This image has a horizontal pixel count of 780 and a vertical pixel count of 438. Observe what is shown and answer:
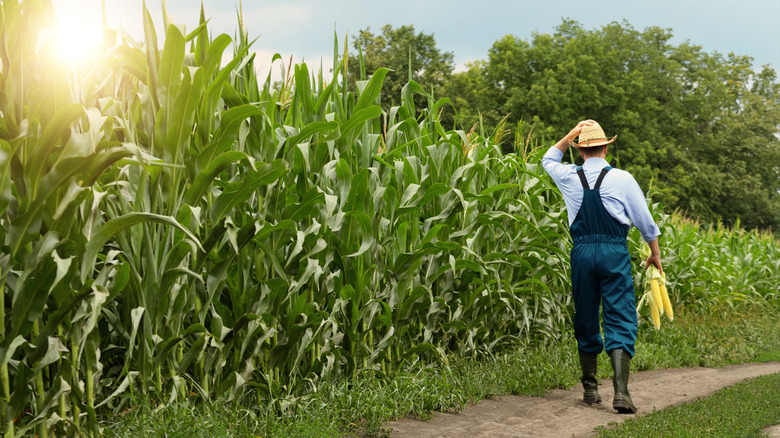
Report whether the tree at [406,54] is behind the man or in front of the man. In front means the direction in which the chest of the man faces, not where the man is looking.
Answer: in front

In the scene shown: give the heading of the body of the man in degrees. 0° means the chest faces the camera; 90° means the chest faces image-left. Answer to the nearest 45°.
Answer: approximately 180°
